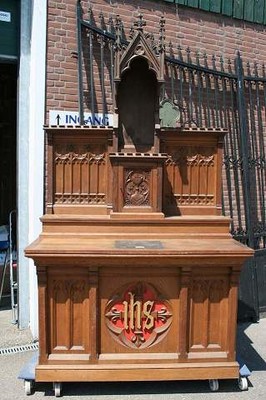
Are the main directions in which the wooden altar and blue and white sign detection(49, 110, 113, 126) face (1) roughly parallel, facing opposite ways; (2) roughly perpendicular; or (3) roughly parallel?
roughly parallel

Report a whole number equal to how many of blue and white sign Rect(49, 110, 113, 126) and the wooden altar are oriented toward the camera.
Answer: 2

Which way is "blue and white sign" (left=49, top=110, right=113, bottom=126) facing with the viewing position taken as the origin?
facing the viewer
